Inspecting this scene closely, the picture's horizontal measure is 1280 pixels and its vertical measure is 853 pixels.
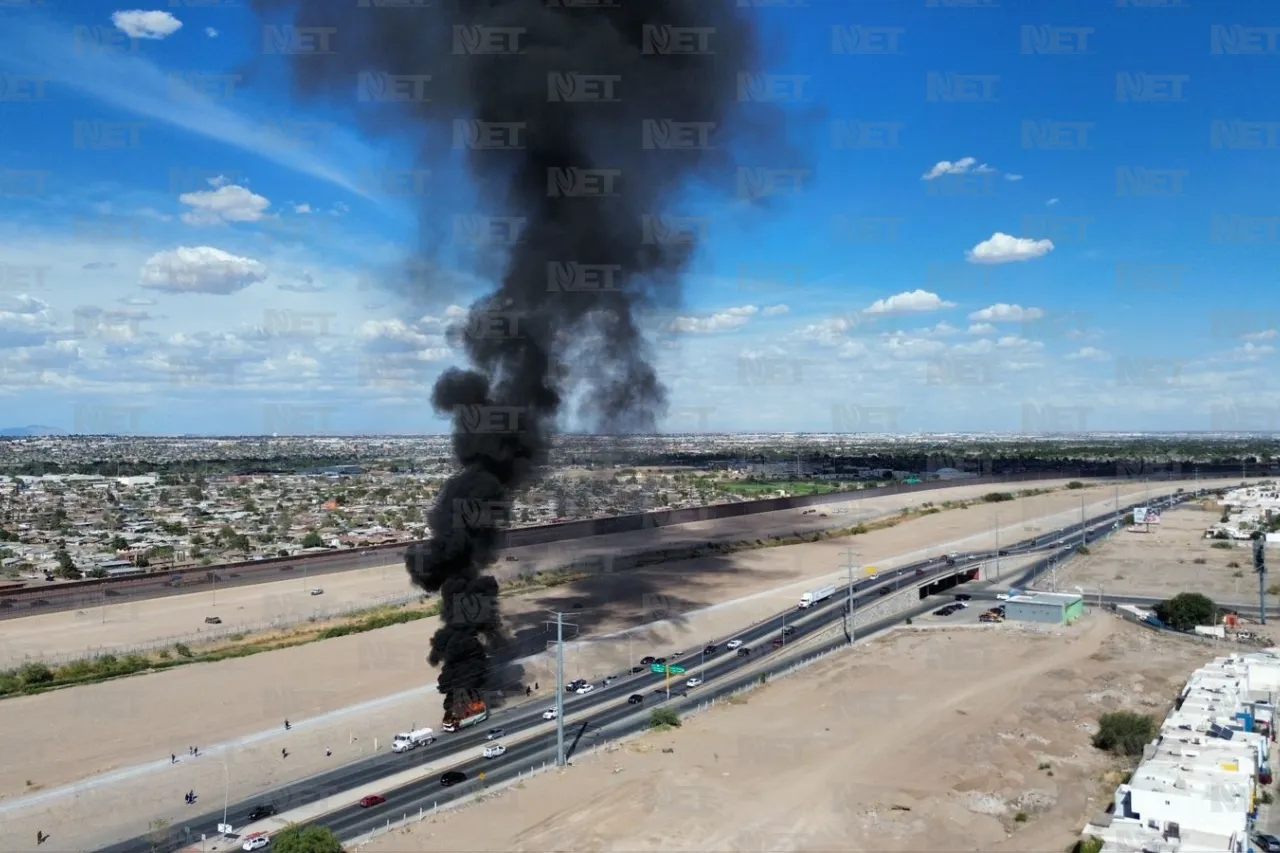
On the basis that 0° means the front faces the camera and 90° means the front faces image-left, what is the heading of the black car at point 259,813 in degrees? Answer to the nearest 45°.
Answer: approximately 45°

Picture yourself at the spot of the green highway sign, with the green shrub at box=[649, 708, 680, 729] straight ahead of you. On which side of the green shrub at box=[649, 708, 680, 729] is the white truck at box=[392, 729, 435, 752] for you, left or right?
right

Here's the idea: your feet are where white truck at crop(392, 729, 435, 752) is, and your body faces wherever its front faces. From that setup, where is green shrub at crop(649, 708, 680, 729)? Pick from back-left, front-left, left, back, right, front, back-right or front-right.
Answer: back-left

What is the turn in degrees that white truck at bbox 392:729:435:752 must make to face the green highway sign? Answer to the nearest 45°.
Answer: approximately 180°

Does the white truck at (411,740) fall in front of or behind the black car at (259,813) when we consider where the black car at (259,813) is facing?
behind

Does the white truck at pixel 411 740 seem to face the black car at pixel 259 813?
yes

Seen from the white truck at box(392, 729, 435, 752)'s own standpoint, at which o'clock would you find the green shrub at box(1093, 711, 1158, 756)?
The green shrub is roughly at 8 o'clock from the white truck.

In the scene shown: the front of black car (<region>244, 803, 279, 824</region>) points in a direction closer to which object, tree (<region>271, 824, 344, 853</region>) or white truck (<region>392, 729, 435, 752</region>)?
the tree

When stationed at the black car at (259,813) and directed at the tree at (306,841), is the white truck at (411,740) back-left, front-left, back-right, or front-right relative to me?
back-left

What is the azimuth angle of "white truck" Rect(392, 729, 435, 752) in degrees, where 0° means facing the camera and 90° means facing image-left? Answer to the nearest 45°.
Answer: approximately 45°

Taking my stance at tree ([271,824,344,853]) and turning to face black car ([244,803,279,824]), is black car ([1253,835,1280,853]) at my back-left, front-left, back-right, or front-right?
back-right

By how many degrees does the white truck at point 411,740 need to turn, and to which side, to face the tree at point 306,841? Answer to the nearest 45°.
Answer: approximately 45° to its left
